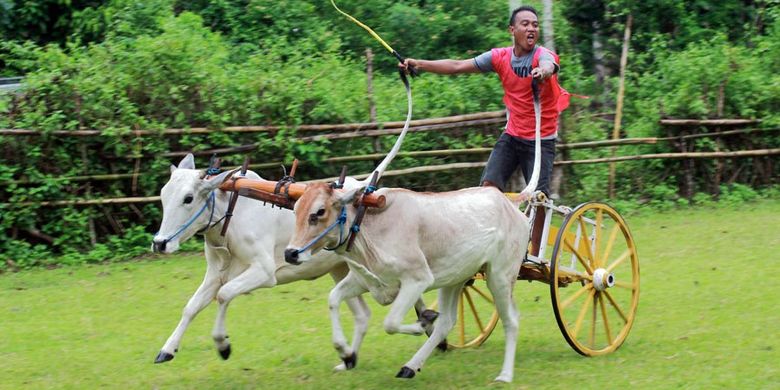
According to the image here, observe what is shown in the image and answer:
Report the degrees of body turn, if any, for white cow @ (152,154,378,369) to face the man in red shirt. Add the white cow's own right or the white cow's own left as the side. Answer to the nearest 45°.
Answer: approximately 135° to the white cow's own left

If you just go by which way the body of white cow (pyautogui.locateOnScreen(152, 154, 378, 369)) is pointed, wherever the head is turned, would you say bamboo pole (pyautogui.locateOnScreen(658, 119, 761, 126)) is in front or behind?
behind

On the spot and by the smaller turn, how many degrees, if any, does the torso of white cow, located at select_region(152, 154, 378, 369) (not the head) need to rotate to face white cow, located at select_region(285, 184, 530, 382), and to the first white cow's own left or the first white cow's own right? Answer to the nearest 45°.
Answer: approximately 90° to the first white cow's own left

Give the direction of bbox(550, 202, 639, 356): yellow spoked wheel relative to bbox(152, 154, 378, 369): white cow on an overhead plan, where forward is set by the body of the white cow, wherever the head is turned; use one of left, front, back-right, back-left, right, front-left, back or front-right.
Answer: back-left

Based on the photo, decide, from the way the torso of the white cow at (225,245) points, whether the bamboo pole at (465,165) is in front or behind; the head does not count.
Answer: behind

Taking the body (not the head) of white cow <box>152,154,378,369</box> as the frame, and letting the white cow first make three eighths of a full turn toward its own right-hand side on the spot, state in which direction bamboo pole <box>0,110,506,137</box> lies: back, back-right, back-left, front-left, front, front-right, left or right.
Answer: front

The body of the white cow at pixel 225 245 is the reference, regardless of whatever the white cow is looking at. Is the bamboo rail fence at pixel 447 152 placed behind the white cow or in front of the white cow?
behind

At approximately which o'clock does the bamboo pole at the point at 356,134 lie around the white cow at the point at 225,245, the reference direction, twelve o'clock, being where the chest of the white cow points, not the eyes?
The bamboo pole is roughly at 5 o'clock from the white cow.

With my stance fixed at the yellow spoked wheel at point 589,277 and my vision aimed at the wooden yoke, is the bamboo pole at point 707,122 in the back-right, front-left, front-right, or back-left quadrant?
back-right

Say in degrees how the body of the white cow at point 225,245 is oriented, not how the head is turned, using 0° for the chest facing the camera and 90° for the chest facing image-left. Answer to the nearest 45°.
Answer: approximately 45°
